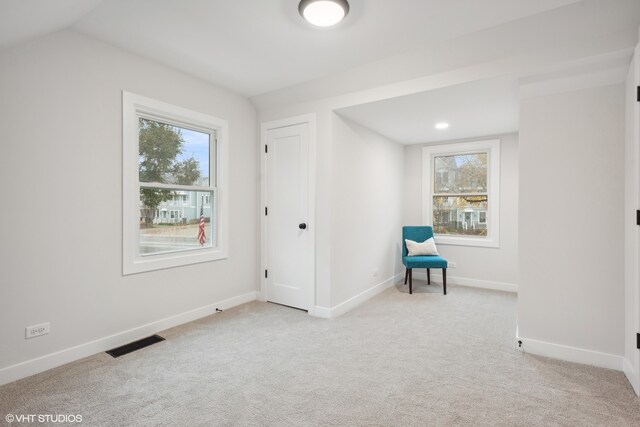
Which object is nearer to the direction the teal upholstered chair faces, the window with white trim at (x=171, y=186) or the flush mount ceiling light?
the flush mount ceiling light

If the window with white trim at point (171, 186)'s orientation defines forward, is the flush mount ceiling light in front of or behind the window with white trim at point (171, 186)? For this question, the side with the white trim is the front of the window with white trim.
in front

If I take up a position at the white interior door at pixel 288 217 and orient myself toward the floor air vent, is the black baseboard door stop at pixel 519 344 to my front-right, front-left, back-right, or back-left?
back-left

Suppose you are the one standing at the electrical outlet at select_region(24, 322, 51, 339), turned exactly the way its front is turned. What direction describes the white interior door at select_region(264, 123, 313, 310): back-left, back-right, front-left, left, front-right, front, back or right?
front-left

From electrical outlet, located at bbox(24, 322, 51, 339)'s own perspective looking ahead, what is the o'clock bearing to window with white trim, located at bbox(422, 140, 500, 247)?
The window with white trim is roughly at 11 o'clock from the electrical outlet.

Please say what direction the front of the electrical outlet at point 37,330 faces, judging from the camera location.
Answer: facing the viewer and to the right of the viewer

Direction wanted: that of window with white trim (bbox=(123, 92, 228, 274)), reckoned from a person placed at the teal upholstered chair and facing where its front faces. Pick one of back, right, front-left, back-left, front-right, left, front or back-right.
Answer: right

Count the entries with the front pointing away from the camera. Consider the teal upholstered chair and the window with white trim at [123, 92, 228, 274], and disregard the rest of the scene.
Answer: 0

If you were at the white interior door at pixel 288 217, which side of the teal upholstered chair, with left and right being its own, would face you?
right

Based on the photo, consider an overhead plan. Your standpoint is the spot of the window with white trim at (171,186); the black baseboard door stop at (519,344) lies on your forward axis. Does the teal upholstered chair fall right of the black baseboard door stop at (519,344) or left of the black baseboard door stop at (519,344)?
left
